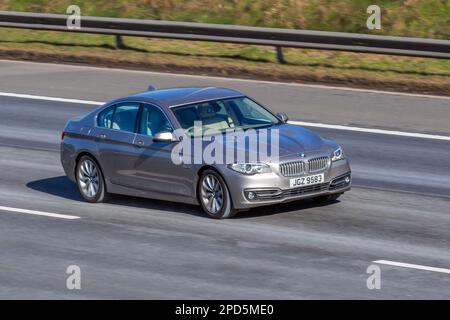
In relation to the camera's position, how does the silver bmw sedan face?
facing the viewer and to the right of the viewer
